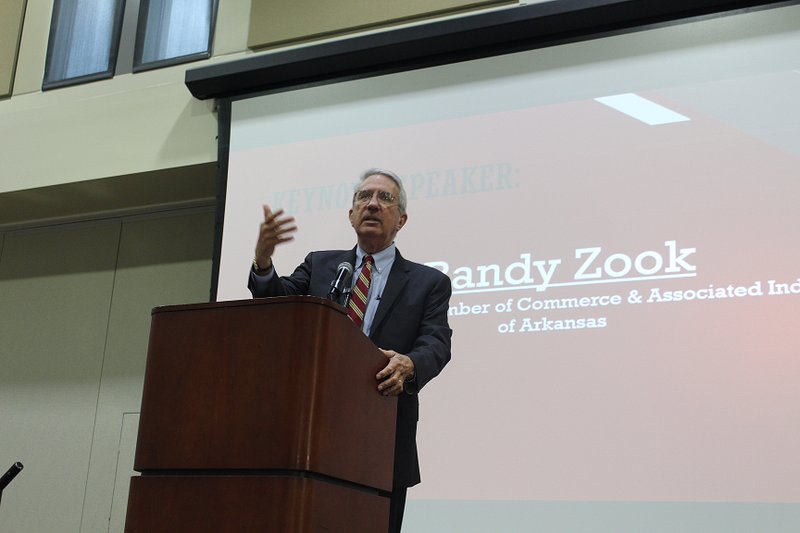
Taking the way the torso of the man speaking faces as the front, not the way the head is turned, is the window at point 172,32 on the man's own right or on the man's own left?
on the man's own right

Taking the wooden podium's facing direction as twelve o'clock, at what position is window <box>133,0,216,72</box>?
The window is roughly at 4 o'clock from the wooden podium.

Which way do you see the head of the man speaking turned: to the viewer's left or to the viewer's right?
to the viewer's left

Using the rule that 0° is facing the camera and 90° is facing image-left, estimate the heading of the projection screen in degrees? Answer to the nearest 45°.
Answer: approximately 45°

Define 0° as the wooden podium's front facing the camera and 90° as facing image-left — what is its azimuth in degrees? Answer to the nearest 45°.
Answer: approximately 45°

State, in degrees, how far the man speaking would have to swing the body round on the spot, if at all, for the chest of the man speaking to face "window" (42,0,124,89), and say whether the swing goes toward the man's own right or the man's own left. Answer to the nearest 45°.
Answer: approximately 90° to the man's own right

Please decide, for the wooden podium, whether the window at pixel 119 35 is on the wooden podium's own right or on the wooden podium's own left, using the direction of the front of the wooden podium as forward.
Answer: on the wooden podium's own right

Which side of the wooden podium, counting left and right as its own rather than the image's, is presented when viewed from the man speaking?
back

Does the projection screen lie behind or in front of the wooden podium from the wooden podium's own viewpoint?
behind

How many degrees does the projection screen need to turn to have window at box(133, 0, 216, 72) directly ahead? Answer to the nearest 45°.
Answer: approximately 90° to its right

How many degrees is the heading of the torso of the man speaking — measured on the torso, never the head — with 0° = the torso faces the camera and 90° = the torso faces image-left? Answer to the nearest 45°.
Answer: approximately 45°

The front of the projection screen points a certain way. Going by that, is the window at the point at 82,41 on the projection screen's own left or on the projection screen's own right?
on the projection screen's own right
